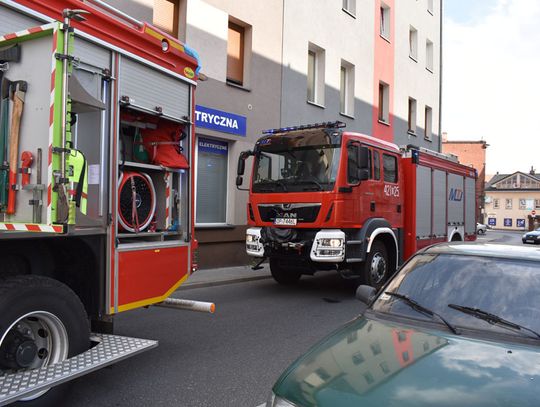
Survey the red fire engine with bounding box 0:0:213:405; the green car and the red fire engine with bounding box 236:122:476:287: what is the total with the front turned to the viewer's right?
0

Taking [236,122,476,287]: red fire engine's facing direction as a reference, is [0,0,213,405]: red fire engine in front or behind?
in front

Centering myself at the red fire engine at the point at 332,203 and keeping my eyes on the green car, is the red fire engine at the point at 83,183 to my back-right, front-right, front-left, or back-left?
front-right

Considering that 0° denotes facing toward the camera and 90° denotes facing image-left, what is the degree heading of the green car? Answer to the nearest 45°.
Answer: approximately 45°

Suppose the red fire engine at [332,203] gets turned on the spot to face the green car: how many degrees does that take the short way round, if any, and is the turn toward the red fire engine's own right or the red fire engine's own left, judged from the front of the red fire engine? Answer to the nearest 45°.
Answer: approximately 45° to the red fire engine's own left

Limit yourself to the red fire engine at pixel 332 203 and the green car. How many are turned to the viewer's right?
0

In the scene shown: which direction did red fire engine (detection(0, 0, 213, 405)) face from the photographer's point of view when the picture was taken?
facing the viewer and to the left of the viewer

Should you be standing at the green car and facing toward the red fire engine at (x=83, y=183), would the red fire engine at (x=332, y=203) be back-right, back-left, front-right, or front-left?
front-right

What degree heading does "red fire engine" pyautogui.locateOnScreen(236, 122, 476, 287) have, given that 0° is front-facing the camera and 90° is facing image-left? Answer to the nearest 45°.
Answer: approximately 45°
